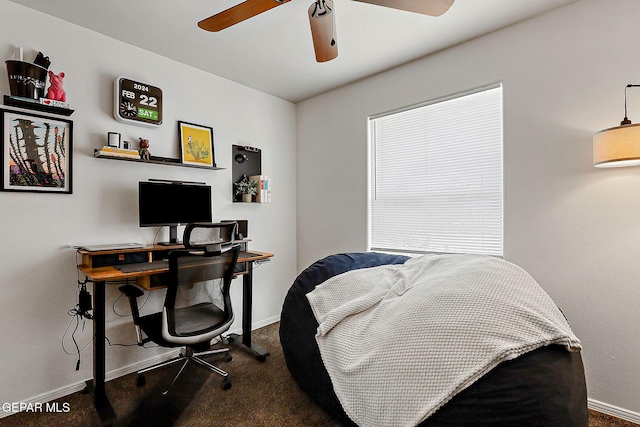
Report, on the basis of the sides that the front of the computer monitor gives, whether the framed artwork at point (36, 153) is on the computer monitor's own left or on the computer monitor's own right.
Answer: on the computer monitor's own right

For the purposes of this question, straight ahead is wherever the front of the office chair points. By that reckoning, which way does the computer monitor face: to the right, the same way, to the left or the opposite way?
the opposite way

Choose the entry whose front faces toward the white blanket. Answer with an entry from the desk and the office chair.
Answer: the desk

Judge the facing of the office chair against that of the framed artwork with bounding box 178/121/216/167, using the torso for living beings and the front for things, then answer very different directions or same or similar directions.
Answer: very different directions

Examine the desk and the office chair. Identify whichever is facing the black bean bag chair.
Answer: the desk

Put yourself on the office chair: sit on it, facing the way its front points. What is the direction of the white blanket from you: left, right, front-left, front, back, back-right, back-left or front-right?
back

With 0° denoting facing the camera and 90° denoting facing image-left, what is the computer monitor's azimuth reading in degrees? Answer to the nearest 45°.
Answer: approximately 315°

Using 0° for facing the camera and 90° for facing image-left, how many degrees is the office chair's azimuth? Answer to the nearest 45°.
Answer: approximately 135°

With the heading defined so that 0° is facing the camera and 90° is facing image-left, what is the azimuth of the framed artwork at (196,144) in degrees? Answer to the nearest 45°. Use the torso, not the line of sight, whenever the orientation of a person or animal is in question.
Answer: approximately 315°
